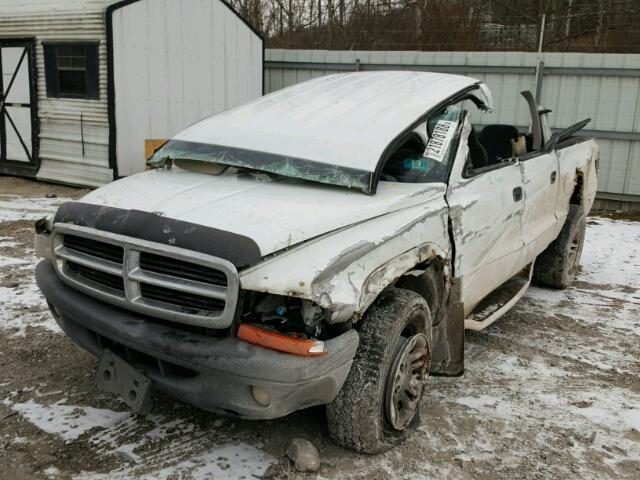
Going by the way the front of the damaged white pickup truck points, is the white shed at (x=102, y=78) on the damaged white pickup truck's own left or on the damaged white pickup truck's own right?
on the damaged white pickup truck's own right

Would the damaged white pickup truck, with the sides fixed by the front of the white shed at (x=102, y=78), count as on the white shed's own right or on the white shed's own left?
on the white shed's own left

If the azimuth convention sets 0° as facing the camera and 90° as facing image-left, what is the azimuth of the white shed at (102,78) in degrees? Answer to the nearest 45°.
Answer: approximately 45°

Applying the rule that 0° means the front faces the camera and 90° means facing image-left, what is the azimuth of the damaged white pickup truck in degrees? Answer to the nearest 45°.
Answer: approximately 45°
